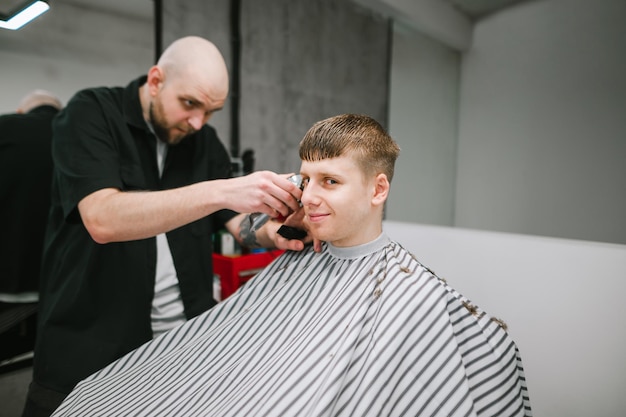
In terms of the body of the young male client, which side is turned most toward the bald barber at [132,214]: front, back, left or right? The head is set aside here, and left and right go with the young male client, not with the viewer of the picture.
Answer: right

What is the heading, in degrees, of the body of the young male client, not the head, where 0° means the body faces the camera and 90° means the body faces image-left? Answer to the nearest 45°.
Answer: approximately 45°

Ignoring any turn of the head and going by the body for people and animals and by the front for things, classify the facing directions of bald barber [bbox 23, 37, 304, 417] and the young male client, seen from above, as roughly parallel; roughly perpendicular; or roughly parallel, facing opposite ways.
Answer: roughly perpendicular

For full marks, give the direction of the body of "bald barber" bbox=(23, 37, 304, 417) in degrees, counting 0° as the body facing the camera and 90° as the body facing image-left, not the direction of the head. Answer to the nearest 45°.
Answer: approximately 315°

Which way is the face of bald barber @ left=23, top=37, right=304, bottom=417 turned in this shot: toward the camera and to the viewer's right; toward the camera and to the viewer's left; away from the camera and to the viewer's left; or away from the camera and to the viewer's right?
toward the camera and to the viewer's right

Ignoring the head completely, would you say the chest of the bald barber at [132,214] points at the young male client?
yes
